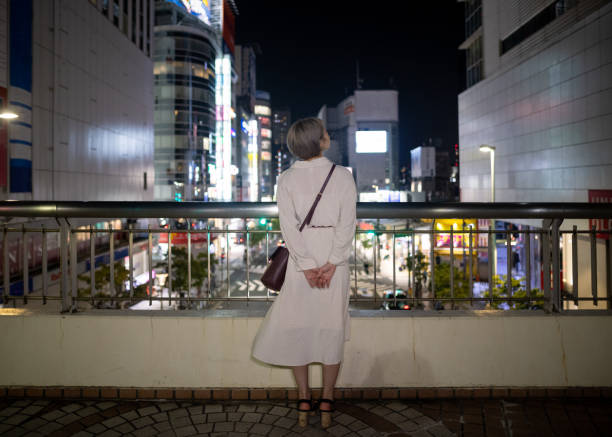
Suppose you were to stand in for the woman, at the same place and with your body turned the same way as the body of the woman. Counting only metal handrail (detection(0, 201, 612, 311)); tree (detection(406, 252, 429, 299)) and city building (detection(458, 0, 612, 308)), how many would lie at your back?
0

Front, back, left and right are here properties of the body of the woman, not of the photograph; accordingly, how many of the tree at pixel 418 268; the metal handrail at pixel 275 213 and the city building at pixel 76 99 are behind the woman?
0

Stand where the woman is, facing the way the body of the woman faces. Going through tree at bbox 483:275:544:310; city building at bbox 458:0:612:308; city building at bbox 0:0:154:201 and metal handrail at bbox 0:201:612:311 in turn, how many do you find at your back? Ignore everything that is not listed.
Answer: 0

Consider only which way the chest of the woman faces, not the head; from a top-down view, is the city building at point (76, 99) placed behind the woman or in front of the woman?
in front

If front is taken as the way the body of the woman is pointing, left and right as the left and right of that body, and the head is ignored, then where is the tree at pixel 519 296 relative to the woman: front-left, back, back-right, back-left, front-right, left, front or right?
front-right

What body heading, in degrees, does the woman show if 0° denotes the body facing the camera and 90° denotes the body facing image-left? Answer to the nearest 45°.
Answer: approximately 180°

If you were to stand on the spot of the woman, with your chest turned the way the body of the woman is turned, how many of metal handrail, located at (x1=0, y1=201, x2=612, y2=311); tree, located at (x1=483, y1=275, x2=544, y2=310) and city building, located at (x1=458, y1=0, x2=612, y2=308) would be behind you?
0

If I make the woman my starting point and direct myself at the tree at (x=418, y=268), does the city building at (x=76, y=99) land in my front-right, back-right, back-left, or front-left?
front-left

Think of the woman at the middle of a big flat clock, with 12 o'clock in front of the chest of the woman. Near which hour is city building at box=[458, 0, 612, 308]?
The city building is roughly at 1 o'clock from the woman.

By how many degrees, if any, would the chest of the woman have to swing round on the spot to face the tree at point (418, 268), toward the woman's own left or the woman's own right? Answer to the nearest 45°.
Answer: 0° — they already face it

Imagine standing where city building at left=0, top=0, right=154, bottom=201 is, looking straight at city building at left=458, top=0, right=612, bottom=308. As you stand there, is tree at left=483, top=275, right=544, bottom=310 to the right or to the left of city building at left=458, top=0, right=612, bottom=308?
right

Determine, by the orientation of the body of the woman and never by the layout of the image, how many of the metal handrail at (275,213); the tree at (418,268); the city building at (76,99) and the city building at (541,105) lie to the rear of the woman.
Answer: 0
